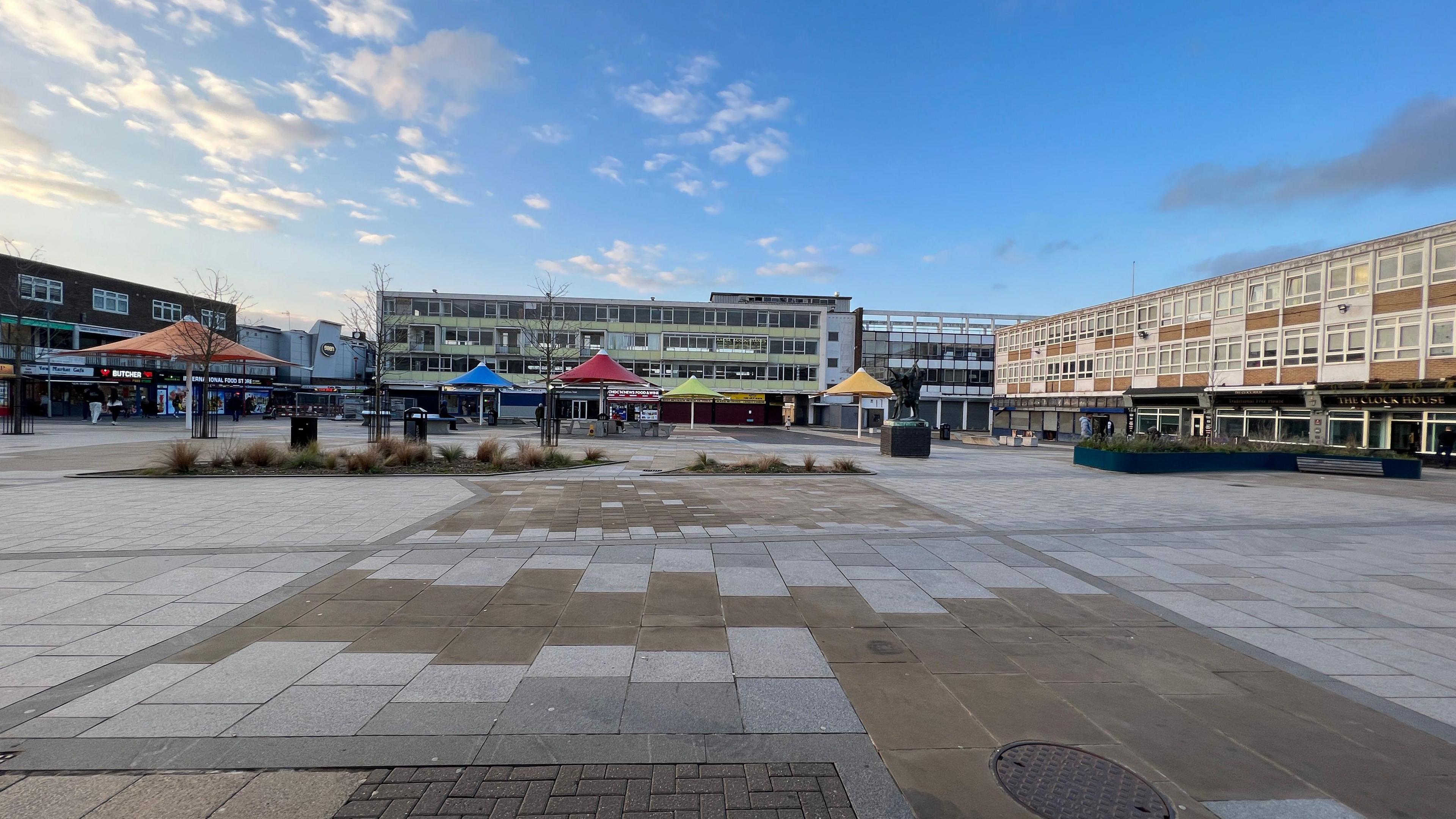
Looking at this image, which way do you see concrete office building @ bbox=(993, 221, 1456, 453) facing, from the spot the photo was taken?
facing the viewer and to the left of the viewer

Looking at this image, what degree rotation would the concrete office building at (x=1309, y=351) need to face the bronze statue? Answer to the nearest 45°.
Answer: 0° — it already faces it

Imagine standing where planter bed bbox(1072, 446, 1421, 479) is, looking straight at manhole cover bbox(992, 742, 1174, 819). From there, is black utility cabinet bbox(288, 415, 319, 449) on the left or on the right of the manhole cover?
right

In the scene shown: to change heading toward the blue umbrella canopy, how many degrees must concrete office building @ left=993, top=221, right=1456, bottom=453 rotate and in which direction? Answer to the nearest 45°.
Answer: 0° — it already faces it

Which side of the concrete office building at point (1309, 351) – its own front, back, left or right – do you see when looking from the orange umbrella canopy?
front

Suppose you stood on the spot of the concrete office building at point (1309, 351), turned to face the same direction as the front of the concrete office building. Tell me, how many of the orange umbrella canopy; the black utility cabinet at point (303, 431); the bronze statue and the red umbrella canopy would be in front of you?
4

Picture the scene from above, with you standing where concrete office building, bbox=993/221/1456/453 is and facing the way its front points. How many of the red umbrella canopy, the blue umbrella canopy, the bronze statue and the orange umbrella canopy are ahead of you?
4

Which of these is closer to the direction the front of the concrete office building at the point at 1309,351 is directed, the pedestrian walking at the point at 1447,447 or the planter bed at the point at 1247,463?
the planter bed

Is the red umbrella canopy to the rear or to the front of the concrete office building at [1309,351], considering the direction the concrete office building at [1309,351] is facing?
to the front

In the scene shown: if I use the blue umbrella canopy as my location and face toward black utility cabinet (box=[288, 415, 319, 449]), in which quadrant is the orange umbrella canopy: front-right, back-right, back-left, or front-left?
front-right

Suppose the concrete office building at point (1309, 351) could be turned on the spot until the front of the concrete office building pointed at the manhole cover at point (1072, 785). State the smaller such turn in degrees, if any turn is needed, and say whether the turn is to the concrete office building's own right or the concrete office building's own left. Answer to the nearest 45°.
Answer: approximately 45° to the concrete office building's own left

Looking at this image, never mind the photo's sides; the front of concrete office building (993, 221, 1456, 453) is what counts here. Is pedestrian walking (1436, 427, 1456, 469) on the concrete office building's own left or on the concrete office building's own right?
on the concrete office building's own left

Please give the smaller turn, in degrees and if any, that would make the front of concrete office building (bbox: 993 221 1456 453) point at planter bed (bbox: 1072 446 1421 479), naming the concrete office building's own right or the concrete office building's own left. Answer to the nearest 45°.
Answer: approximately 45° to the concrete office building's own left

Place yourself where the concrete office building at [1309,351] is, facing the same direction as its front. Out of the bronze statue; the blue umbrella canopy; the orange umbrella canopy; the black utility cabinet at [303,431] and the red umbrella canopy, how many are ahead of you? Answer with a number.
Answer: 5
